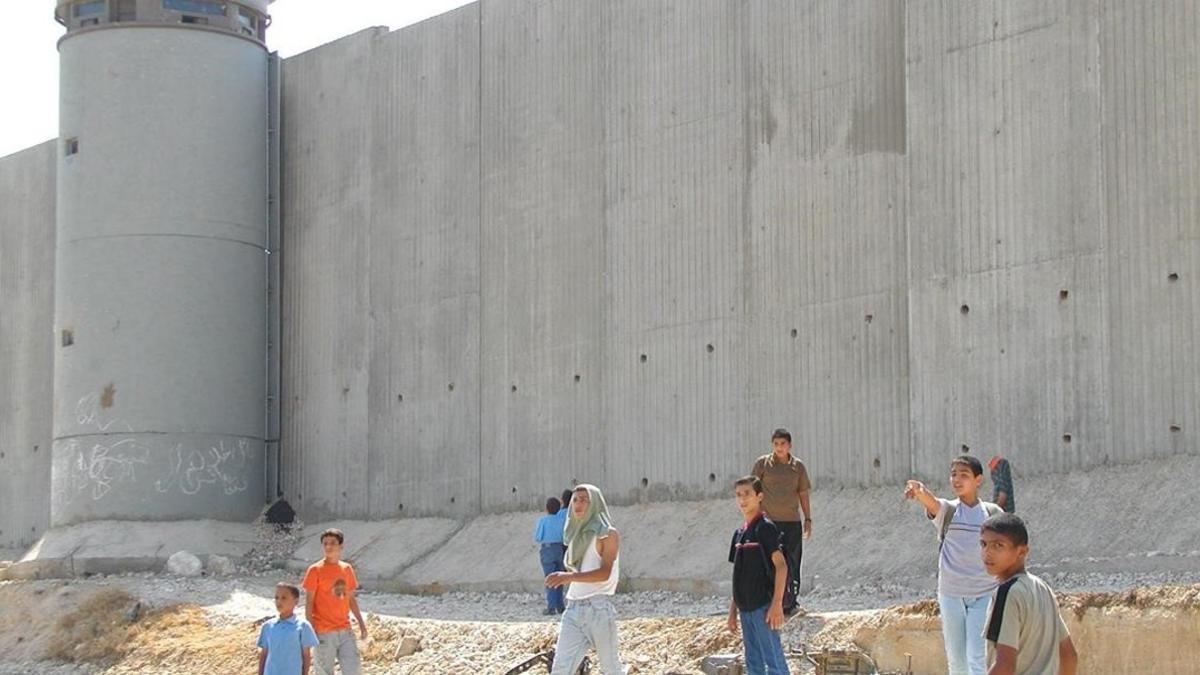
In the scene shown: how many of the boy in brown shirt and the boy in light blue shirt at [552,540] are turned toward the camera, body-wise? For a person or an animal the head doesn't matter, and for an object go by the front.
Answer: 1

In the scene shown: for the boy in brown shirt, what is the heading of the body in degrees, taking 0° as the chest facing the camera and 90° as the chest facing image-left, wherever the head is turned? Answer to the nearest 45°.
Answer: approximately 0°

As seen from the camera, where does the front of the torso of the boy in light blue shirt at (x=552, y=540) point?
away from the camera

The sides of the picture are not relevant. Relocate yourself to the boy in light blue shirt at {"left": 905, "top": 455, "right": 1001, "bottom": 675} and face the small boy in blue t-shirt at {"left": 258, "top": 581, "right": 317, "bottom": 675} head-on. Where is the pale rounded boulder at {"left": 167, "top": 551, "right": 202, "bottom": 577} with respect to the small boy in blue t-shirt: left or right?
right

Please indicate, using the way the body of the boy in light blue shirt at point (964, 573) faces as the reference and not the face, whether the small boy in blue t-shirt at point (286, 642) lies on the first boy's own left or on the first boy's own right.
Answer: on the first boy's own right

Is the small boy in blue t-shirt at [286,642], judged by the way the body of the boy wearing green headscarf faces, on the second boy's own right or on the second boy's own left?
on the second boy's own right

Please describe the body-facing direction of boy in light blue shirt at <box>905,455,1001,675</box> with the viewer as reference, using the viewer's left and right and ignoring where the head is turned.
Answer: facing the viewer

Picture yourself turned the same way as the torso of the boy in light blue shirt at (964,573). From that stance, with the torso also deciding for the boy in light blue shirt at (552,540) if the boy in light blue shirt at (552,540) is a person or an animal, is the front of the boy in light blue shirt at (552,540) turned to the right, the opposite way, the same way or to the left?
the opposite way
